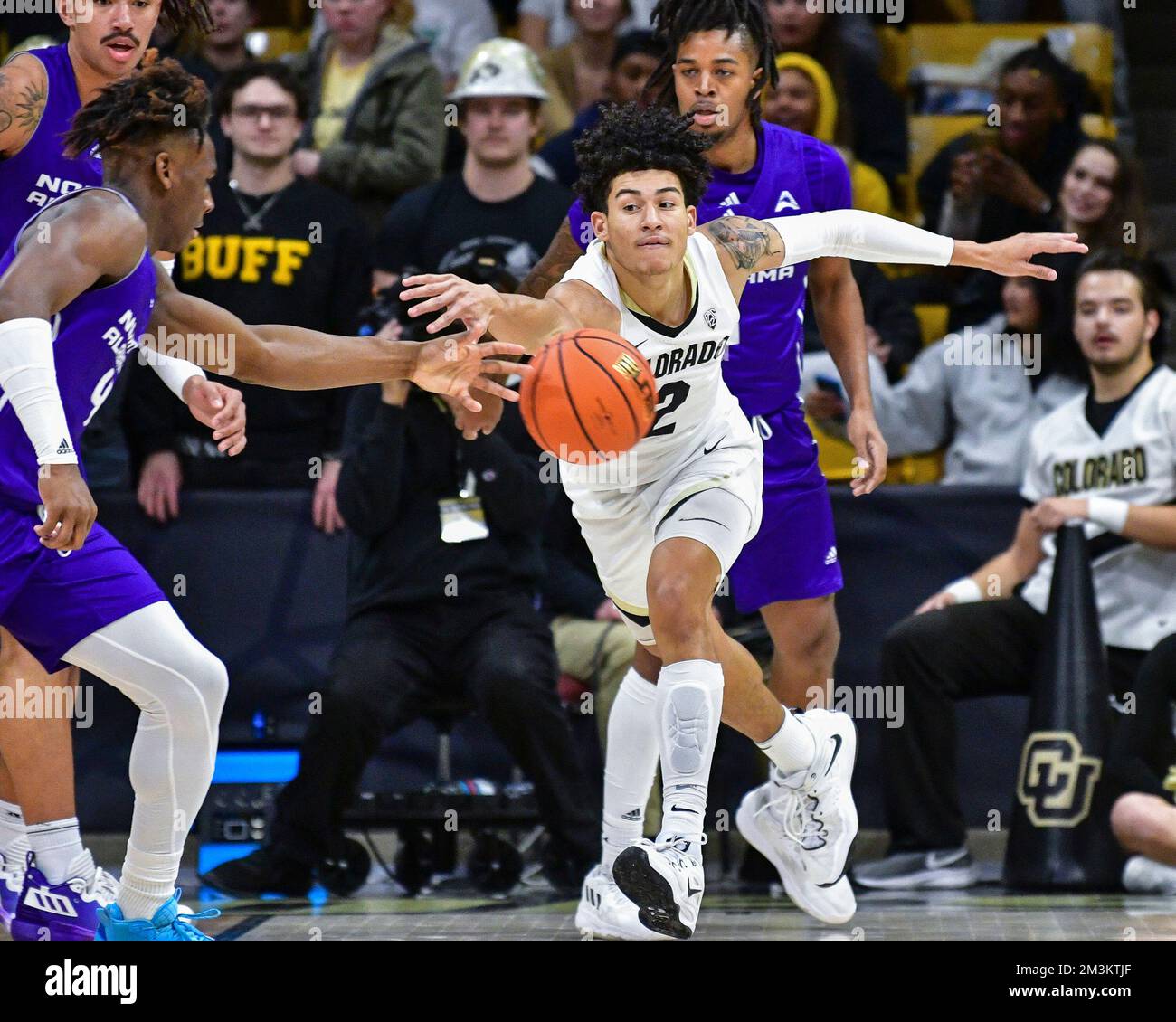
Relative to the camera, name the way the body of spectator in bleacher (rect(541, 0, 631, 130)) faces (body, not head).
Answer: toward the camera

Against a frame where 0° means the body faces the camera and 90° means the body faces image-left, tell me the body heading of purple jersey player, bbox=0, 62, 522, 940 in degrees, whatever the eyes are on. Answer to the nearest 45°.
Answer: approximately 270°

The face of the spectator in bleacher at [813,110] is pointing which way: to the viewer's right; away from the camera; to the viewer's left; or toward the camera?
toward the camera

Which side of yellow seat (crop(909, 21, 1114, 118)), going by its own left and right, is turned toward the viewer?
front

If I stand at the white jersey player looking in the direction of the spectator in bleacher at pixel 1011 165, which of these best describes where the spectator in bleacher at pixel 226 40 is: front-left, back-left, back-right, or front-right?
front-left

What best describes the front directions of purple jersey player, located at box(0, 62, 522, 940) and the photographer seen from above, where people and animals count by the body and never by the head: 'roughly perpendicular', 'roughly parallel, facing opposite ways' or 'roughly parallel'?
roughly perpendicular

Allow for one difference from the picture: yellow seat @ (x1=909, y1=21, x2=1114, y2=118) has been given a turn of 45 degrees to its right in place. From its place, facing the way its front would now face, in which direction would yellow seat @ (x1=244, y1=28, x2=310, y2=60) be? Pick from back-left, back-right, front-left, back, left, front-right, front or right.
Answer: front-right

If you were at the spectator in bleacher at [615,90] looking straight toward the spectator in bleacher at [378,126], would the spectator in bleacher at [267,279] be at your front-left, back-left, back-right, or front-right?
front-left

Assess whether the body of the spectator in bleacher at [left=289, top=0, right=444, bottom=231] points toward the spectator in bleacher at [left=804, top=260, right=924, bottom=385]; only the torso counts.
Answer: no

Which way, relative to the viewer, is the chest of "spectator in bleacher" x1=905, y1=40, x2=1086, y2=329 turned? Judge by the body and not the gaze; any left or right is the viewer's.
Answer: facing the viewer and to the left of the viewer

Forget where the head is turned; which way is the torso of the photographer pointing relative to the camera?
toward the camera

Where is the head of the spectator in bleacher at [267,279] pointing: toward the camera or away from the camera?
toward the camera

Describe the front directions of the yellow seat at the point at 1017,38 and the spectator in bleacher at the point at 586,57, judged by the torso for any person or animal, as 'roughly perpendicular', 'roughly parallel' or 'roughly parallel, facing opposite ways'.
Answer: roughly parallel

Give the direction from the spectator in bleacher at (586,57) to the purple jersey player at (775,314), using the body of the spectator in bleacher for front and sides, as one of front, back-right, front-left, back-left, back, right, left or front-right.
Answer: front

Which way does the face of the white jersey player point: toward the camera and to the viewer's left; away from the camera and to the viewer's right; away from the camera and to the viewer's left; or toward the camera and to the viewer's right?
toward the camera and to the viewer's left

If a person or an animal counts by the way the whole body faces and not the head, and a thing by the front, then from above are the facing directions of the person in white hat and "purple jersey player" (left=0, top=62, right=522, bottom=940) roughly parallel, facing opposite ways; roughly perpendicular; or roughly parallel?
roughly perpendicular

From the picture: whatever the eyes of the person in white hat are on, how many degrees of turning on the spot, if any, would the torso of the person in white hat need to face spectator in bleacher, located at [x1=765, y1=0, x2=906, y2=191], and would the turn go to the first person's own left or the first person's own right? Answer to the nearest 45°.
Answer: approximately 135° to the first person's own left

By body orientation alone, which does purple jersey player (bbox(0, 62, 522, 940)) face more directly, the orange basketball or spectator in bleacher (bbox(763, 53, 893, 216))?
the orange basketball

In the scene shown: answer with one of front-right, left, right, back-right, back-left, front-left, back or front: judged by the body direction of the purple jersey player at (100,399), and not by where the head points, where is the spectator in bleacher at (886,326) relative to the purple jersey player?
front-left
